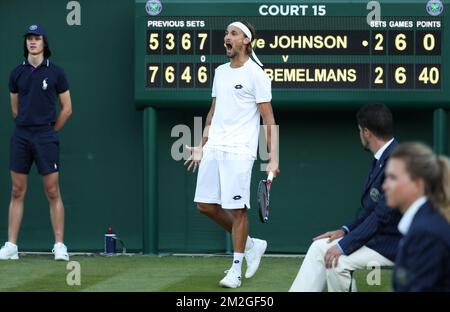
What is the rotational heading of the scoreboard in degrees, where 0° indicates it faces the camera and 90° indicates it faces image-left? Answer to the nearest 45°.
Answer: approximately 0°

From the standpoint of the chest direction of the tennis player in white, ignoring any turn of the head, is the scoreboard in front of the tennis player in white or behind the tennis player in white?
behind

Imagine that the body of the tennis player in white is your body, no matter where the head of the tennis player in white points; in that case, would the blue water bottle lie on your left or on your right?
on your right

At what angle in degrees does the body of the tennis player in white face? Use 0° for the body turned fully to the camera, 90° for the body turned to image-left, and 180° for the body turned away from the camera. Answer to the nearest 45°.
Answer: approximately 45°

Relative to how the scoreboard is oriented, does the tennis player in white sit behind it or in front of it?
in front

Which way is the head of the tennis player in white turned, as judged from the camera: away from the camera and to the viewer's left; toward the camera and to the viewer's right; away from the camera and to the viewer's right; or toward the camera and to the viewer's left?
toward the camera and to the viewer's left

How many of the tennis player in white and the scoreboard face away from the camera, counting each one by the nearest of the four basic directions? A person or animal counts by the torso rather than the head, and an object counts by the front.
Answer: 0

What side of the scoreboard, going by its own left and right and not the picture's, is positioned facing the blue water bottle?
right
